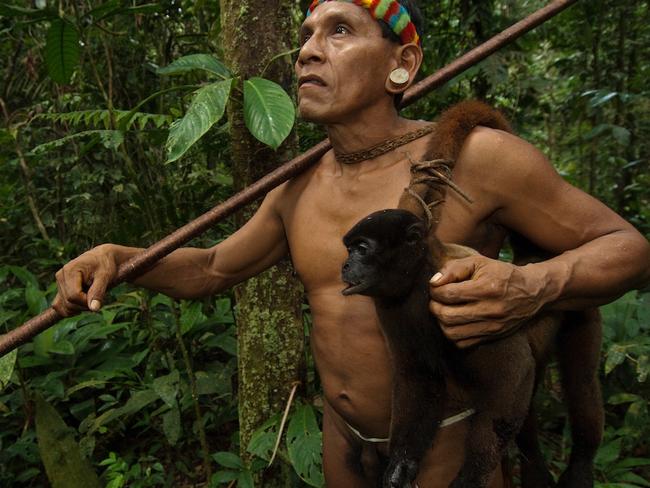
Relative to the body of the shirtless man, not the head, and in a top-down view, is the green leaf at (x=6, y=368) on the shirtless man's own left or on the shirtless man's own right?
on the shirtless man's own right

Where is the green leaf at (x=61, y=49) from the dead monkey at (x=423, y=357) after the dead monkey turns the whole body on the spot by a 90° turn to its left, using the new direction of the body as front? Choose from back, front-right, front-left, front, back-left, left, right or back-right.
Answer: back-right

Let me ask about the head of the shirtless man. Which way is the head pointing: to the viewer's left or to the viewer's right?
to the viewer's left

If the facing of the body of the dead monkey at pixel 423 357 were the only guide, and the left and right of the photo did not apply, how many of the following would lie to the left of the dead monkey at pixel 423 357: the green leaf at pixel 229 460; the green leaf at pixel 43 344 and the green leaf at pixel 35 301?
0

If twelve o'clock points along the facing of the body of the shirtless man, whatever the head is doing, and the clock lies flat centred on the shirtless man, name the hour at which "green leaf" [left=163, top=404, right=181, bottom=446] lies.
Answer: The green leaf is roughly at 3 o'clock from the shirtless man.

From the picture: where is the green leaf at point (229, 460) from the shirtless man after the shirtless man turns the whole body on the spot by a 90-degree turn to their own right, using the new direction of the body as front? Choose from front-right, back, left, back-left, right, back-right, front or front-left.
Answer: front

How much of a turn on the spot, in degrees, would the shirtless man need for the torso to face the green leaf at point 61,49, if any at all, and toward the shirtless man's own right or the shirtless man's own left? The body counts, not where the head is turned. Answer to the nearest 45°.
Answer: approximately 90° to the shirtless man's own right

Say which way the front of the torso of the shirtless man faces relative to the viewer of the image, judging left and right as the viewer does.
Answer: facing the viewer and to the left of the viewer

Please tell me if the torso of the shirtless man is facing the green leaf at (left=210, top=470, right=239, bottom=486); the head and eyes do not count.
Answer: no
